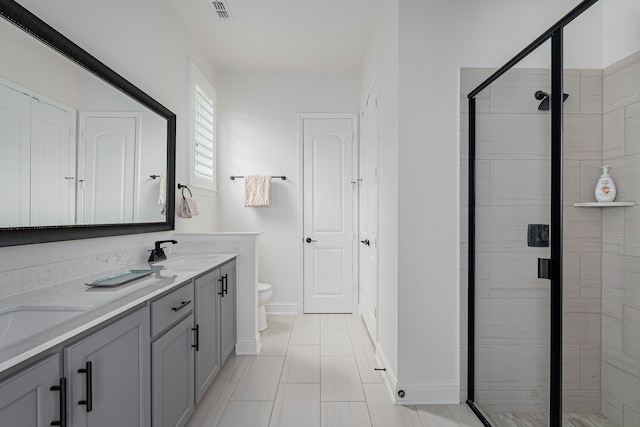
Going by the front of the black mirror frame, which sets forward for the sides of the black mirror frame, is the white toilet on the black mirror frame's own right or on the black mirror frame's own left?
on the black mirror frame's own left

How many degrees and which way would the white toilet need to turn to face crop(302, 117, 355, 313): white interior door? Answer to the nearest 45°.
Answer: approximately 45° to its left

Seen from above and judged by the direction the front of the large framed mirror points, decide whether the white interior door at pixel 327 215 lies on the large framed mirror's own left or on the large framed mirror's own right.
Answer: on the large framed mirror's own left

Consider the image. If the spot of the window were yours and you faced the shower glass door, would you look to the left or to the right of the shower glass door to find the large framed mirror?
right

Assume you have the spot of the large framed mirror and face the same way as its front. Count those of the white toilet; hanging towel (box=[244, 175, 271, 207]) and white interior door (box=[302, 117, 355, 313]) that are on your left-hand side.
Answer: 3

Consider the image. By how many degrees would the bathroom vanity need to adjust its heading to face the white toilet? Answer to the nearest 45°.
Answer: approximately 90° to its left

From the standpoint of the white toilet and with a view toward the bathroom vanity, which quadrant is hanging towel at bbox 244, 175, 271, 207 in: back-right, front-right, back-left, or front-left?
back-right

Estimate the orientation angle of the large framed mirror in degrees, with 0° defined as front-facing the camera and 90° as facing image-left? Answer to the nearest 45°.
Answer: approximately 315°
